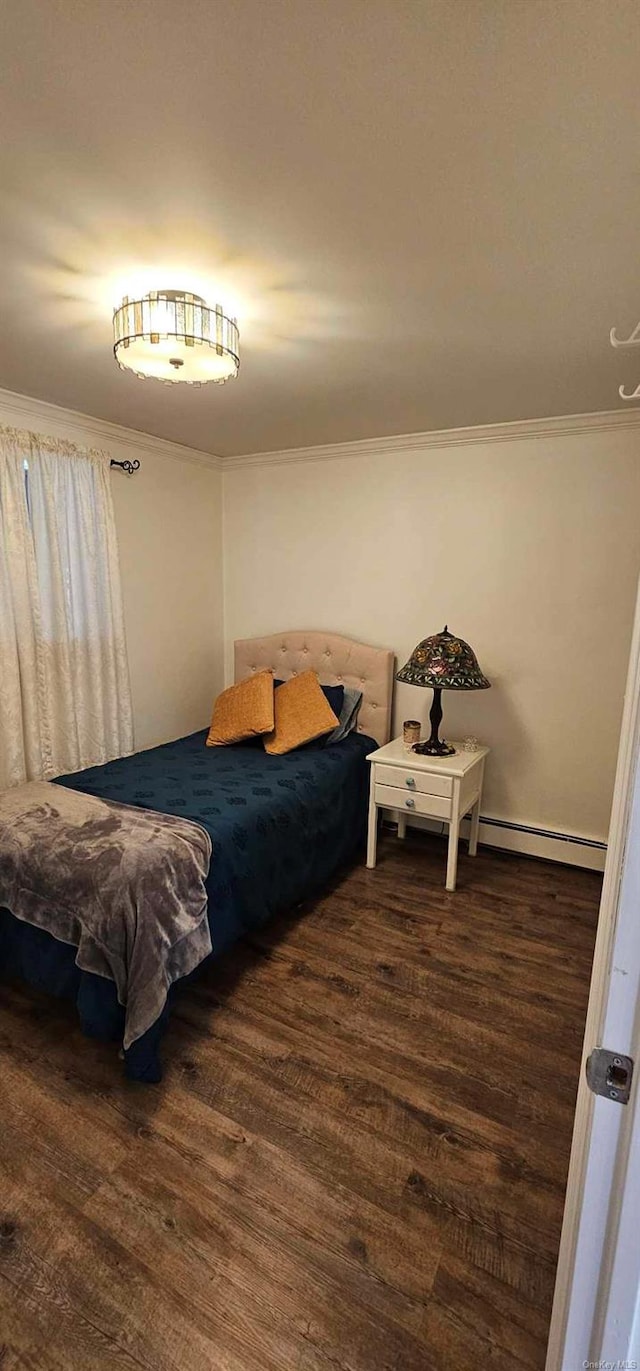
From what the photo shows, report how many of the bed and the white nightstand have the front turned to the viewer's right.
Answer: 0

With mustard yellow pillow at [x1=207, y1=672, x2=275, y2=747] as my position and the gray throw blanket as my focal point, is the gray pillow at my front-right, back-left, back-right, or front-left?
back-left

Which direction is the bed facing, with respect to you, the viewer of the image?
facing the viewer and to the left of the viewer

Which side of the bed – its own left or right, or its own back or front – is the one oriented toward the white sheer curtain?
right

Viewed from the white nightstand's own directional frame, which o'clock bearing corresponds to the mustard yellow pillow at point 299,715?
The mustard yellow pillow is roughly at 2 o'clock from the white nightstand.

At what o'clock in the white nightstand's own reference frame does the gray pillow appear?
The gray pillow is roughly at 3 o'clock from the white nightstand.

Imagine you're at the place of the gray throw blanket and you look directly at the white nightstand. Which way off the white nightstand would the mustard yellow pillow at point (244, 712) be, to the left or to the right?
left

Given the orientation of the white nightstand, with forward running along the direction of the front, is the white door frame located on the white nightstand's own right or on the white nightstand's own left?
on the white nightstand's own left
